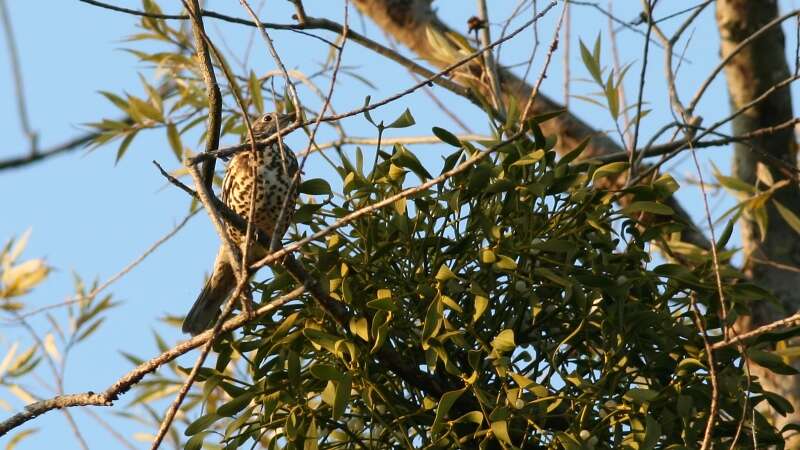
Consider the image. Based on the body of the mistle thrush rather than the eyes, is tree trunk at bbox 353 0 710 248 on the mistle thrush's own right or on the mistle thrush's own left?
on the mistle thrush's own left

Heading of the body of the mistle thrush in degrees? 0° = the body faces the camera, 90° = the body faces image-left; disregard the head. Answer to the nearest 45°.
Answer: approximately 315°

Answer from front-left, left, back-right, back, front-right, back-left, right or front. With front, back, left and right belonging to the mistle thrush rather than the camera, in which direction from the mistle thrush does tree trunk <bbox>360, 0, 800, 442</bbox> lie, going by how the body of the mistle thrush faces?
front-left
